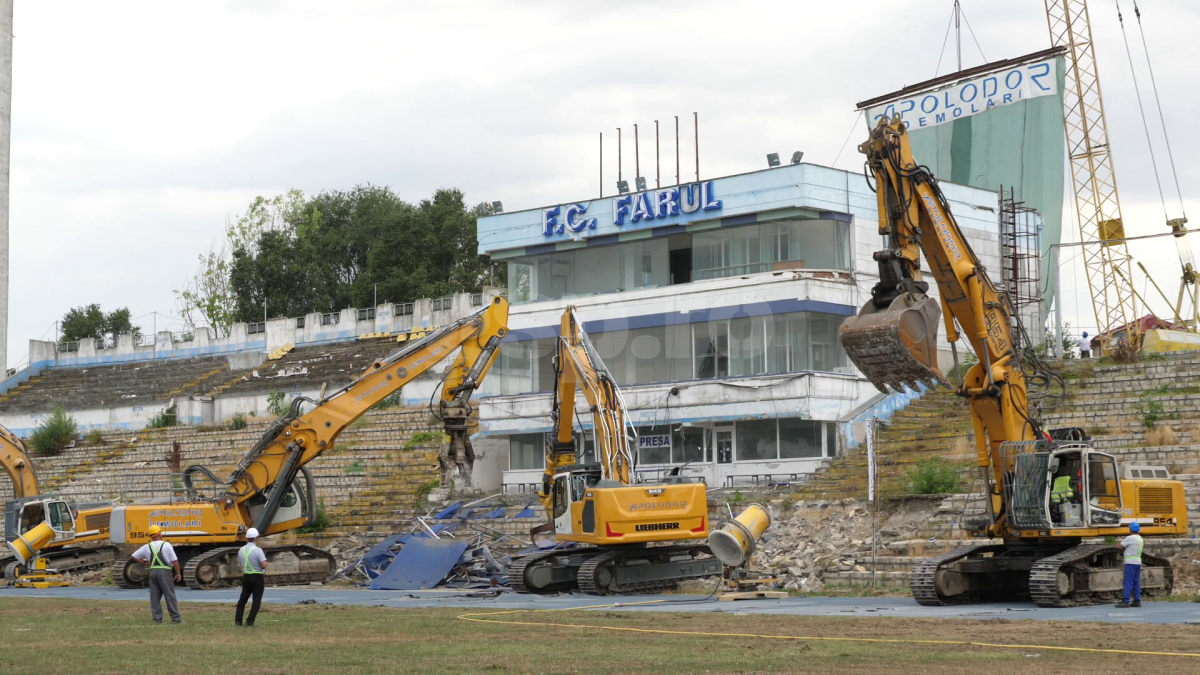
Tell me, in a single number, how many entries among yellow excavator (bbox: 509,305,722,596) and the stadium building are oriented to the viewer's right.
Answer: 0

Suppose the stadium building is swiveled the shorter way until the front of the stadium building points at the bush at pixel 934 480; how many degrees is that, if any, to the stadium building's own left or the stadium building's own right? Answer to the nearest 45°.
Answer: approximately 90° to the stadium building's own left

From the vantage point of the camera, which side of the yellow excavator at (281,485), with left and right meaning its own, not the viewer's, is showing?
right

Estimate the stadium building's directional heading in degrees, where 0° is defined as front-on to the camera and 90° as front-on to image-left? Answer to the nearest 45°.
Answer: approximately 45°

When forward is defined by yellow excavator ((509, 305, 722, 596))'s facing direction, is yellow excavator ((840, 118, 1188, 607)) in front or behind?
behind

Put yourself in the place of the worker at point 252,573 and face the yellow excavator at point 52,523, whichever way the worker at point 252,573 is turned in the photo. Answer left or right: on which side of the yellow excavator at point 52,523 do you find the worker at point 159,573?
left

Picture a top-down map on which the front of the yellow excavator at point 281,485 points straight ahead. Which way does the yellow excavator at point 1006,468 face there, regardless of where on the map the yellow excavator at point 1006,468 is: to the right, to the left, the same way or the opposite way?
the opposite way

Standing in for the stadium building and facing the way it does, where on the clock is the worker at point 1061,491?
The worker is roughly at 10 o'clock from the stadium building.

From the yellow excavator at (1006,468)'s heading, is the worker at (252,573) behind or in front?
in front

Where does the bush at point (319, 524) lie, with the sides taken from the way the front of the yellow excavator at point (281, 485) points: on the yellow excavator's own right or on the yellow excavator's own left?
on the yellow excavator's own left
